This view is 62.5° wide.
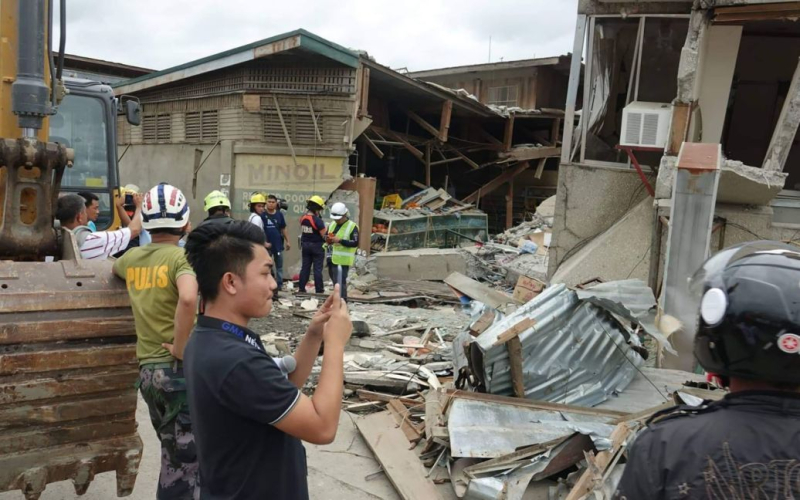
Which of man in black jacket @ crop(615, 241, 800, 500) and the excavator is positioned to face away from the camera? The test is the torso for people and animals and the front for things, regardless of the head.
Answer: the man in black jacket

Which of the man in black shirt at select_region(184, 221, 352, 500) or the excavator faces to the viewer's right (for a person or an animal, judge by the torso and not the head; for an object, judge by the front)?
the man in black shirt

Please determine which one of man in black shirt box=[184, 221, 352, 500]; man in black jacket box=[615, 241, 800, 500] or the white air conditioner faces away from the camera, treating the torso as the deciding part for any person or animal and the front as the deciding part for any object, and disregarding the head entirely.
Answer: man in black jacket box=[615, 241, 800, 500]

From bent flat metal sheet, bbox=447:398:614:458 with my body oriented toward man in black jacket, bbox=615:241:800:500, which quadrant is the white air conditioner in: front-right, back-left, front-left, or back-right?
back-left

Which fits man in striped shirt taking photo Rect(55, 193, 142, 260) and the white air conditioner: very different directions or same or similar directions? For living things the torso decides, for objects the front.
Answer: very different directions

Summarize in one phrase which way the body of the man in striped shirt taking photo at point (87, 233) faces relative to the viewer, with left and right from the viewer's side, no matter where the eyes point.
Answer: facing away from the viewer and to the right of the viewer

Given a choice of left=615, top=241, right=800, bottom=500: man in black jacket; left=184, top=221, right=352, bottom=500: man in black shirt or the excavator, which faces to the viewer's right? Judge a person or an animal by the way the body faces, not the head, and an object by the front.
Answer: left=184, top=221, right=352, bottom=500: man in black shirt

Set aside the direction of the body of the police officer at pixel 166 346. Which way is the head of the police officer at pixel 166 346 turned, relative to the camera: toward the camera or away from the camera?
away from the camera

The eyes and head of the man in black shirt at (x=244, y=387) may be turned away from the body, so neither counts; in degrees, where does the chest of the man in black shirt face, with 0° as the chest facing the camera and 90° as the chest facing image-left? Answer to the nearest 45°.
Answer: approximately 270°

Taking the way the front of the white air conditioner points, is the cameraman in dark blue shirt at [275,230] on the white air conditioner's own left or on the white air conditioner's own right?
on the white air conditioner's own right

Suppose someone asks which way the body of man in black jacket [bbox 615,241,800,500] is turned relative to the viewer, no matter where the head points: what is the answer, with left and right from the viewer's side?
facing away from the viewer
